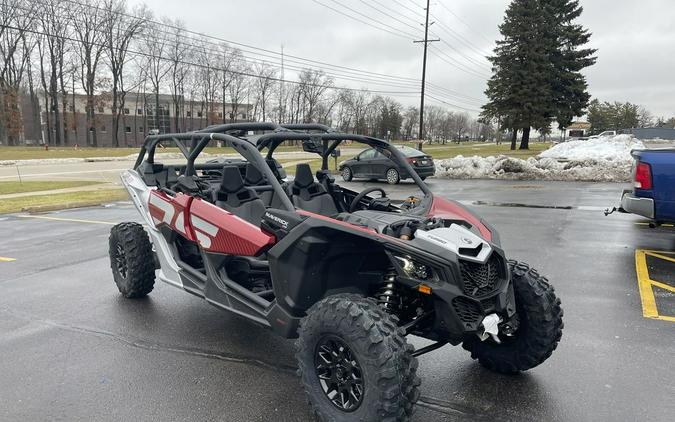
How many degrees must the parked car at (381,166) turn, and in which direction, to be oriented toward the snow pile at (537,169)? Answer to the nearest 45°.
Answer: approximately 135° to its right

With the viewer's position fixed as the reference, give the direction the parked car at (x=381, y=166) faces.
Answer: facing away from the viewer and to the left of the viewer

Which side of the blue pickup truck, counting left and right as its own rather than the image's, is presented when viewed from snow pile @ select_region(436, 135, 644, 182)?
left

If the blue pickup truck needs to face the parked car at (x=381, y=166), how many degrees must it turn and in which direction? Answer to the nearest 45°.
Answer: approximately 135° to its left

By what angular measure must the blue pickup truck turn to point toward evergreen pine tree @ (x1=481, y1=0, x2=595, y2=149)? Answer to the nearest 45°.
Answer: approximately 90° to its left

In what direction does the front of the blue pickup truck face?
to the viewer's right

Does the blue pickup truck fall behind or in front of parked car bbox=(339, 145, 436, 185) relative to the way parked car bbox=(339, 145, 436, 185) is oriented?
behind

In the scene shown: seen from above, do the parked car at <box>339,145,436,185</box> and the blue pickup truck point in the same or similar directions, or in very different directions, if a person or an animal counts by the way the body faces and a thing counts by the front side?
very different directions
